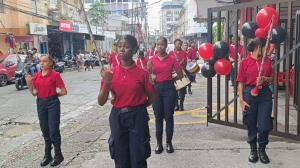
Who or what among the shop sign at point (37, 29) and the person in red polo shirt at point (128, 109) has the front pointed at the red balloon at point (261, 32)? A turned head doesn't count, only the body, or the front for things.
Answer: the shop sign

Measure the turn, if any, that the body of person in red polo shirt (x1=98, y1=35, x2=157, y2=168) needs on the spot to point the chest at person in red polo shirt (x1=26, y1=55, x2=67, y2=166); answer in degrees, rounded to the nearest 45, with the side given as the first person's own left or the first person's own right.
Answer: approximately 135° to the first person's own right

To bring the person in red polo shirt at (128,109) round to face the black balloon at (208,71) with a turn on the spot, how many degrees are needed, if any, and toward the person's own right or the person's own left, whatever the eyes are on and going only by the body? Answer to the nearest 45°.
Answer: approximately 135° to the person's own left

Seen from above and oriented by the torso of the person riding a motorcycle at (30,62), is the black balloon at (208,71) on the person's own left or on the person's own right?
on the person's own left

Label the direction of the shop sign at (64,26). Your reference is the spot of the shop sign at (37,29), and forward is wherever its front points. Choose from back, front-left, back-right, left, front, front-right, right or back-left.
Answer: back-left

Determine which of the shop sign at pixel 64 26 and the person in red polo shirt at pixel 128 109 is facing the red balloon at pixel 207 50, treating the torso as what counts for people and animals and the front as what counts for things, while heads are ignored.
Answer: the shop sign

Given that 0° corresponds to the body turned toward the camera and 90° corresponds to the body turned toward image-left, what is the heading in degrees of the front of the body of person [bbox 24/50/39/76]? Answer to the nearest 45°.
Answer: approximately 45°

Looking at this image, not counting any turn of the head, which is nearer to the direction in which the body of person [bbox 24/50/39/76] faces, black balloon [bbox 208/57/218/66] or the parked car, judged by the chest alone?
the black balloon
